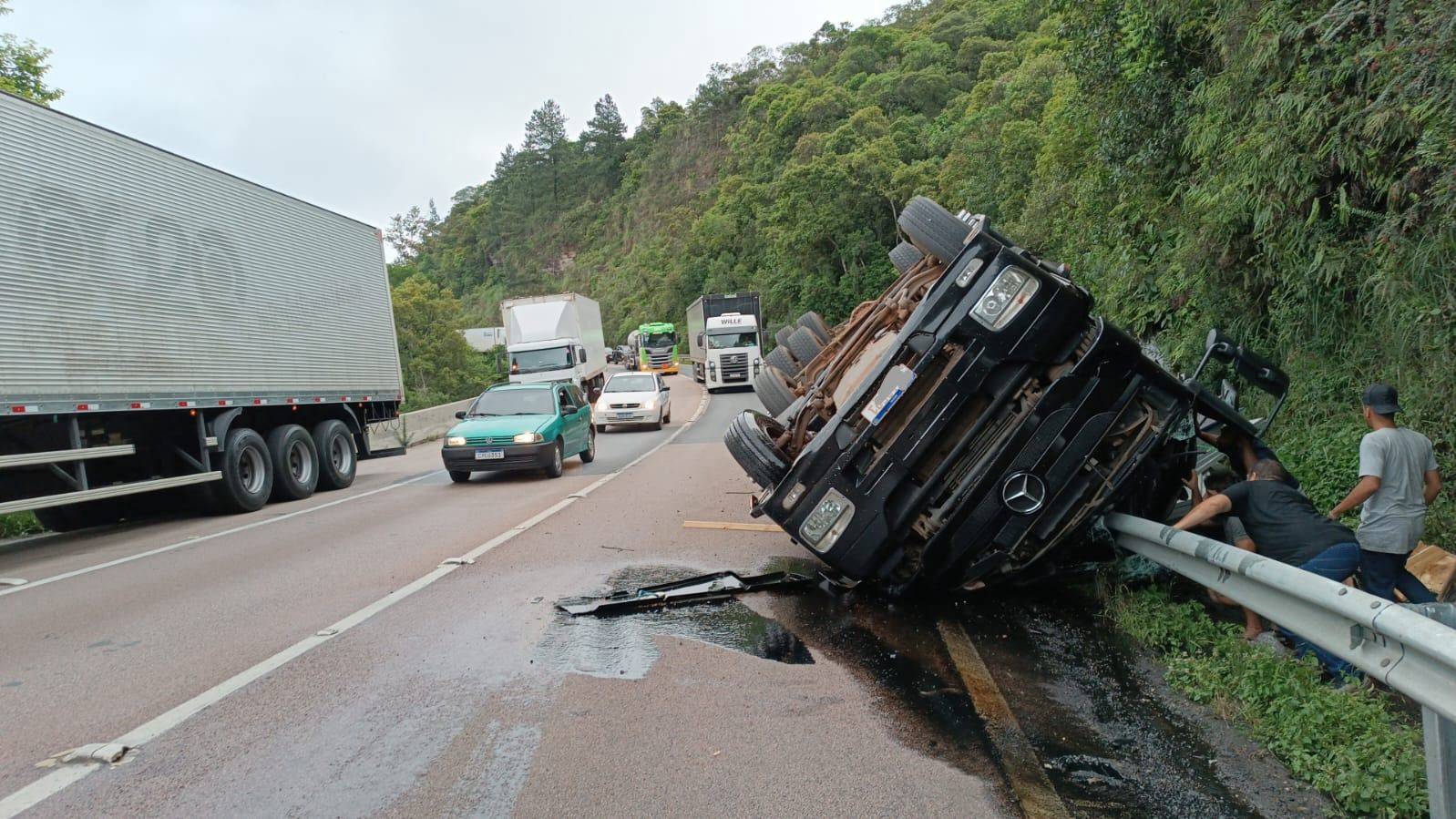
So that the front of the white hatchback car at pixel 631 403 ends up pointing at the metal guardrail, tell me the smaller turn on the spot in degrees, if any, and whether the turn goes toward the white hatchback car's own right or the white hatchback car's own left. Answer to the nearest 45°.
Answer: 0° — it already faces it

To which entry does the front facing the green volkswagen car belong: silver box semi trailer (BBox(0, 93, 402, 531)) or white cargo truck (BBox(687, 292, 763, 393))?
the white cargo truck

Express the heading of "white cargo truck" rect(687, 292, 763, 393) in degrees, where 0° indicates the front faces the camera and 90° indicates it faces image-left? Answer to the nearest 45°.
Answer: approximately 0°

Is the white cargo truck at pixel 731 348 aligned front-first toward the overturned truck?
yes

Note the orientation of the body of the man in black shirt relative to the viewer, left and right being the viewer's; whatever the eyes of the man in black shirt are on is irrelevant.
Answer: facing away from the viewer and to the left of the viewer

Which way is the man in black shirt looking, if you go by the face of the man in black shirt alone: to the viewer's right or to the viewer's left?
to the viewer's left

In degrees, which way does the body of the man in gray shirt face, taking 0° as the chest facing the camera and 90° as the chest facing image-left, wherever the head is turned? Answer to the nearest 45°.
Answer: approximately 135°

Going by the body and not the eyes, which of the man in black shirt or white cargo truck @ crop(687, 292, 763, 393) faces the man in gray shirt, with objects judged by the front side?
the white cargo truck

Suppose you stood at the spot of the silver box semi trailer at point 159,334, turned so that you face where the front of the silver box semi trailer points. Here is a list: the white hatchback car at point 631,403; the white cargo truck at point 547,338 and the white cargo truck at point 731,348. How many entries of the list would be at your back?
3

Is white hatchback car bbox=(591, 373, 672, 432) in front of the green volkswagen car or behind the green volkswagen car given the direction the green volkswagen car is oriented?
behind
